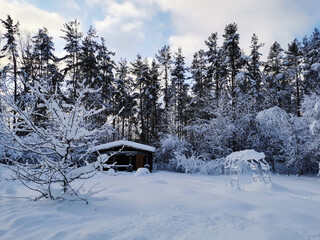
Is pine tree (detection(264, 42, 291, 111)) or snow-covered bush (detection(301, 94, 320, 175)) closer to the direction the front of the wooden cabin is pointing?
the snow-covered bush

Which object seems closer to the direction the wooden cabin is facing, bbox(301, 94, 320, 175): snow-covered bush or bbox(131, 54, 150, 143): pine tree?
the snow-covered bush

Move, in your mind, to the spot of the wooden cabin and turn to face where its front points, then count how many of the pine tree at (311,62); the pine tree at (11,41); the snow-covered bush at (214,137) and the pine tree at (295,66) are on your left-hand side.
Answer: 3

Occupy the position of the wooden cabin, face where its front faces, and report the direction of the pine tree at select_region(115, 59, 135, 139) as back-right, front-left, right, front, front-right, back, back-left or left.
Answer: back

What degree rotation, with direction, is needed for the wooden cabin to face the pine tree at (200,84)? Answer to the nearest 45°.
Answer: approximately 135° to its left
